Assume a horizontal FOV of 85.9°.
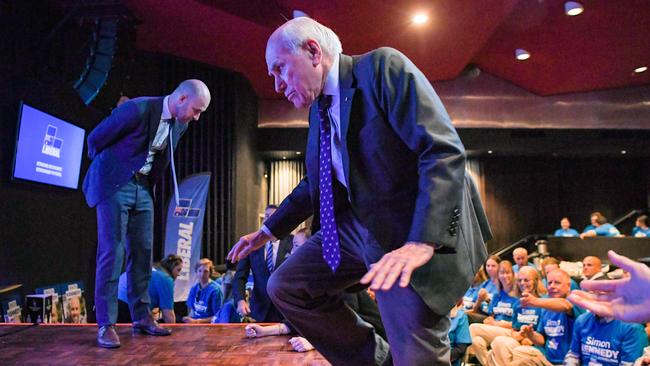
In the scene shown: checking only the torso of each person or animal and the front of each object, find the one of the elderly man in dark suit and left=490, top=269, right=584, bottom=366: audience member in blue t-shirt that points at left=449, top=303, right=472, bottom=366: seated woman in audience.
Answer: the audience member in blue t-shirt

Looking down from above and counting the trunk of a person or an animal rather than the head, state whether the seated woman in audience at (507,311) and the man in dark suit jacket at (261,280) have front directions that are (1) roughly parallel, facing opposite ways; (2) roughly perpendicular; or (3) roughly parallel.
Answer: roughly perpendicular

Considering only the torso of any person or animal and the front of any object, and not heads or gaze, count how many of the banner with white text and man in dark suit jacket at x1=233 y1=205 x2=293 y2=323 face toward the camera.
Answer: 2

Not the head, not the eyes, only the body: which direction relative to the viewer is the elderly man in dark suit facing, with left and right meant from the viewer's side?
facing the viewer and to the left of the viewer

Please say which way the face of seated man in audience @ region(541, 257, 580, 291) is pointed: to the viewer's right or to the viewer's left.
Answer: to the viewer's left

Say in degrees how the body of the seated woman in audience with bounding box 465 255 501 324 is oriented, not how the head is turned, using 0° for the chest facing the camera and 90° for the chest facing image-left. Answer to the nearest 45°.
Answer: approximately 45°

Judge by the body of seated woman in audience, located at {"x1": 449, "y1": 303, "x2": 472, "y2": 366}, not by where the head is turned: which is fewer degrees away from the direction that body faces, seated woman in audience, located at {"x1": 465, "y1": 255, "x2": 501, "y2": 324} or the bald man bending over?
the bald man bending over

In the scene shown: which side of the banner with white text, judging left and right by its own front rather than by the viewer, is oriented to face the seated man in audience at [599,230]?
left

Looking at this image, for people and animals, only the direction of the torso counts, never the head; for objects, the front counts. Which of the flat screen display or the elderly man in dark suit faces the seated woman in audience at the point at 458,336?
the flat screen display

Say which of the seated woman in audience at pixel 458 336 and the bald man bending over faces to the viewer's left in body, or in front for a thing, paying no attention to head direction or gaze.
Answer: the seated woman in audience

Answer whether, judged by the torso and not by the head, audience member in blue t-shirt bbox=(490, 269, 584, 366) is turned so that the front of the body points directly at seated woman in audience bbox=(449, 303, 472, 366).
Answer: yes

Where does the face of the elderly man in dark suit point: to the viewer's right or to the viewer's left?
to the viewer's left

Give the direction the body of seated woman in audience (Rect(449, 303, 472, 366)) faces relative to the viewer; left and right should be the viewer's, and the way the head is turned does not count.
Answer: facing to the left of the viewer

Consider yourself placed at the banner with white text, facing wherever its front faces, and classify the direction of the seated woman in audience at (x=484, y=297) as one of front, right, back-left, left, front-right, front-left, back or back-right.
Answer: front-left
